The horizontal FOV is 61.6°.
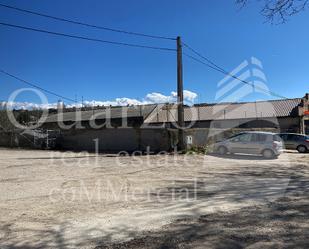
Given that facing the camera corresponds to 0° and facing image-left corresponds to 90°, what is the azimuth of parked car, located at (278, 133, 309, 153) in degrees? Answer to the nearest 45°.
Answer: approximately 90°

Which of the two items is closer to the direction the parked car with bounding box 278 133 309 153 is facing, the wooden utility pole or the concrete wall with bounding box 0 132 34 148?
the concrete wall

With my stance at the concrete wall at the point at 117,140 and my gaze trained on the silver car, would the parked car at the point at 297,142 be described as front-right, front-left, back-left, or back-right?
front-left

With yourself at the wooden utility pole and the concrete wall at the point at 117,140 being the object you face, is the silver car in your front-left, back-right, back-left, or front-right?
back-left

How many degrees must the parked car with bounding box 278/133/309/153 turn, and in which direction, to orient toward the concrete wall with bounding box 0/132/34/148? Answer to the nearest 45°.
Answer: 0° — it already faces it

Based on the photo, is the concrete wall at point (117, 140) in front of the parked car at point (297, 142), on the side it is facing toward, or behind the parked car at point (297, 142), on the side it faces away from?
in front

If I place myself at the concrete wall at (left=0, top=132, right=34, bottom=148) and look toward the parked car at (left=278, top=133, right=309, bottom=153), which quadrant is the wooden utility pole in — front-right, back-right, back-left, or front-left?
front-right

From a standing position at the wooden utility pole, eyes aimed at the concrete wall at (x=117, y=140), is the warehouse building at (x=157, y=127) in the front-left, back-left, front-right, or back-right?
front-right

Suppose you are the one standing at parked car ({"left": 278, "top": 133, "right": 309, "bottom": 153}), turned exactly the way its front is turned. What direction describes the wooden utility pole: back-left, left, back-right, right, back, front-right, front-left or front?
front-left
